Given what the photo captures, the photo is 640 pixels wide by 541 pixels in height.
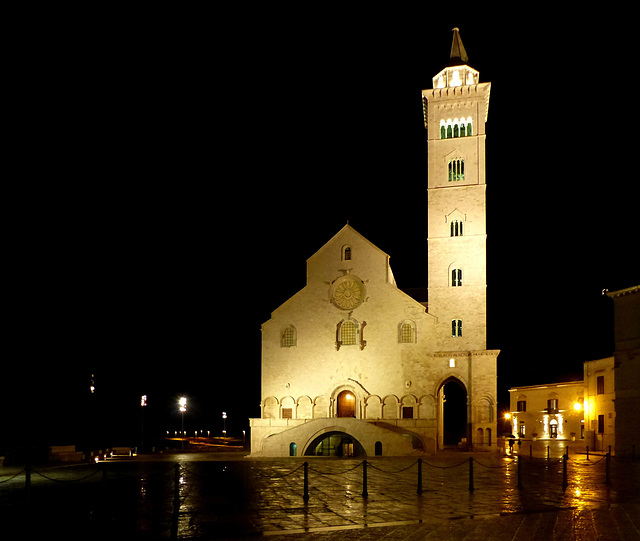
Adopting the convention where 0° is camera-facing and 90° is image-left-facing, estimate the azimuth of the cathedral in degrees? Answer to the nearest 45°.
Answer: approximately 0°
